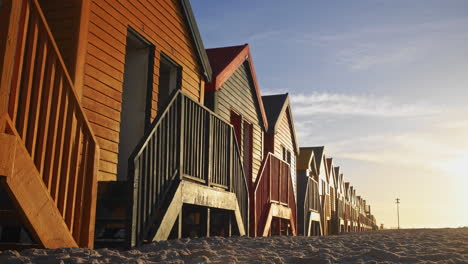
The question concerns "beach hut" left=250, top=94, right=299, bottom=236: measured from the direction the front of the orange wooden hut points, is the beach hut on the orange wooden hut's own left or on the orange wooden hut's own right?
on the orange wooden hut's own left

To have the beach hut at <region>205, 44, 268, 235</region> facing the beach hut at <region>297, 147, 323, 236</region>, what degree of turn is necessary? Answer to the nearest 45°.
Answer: approximately 90° to its left

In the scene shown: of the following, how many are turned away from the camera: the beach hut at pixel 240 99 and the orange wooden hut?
0

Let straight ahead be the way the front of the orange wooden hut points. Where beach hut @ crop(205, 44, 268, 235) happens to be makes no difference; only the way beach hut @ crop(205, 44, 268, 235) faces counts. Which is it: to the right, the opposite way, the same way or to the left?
the same way

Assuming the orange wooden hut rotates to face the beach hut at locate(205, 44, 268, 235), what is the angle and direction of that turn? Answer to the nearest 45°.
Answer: approximately 90° to its left
